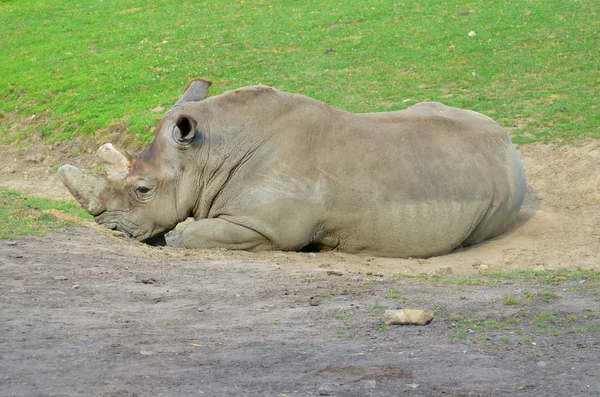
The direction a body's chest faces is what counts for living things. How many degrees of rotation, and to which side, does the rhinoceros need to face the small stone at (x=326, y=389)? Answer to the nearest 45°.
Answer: approximately 90° to its left

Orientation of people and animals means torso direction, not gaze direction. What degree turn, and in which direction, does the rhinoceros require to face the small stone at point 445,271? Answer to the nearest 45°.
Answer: approximately 135° to its left

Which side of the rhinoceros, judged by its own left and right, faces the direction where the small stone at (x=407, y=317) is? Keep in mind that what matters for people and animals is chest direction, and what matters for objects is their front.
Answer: left

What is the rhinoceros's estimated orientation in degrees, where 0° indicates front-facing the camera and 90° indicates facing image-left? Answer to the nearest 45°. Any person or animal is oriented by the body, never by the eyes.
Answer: approximately 90°

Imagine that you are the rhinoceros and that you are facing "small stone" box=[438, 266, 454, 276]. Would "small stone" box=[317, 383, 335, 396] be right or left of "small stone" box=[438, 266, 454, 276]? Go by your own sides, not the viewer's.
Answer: right
